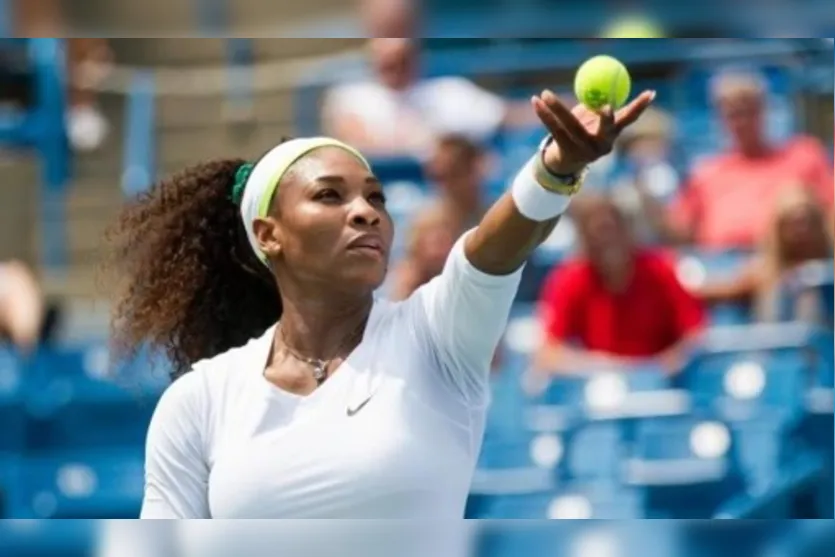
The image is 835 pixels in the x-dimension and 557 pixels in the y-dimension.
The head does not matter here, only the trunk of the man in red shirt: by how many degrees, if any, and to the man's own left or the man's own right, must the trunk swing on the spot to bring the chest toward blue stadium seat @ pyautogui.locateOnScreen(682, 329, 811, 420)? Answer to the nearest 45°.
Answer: approximately 45° to the man's own left

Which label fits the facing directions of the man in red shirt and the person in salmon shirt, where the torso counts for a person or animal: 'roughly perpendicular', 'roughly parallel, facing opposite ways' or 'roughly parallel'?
roughly parallel

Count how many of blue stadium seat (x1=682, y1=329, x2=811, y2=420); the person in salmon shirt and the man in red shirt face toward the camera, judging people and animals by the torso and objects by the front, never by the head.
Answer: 3

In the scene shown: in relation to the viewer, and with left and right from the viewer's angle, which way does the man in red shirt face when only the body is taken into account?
facing the viewer

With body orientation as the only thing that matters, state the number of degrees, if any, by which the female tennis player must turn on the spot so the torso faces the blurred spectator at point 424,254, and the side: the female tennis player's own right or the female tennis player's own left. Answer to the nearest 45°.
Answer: approximately 135° to the female tennis player's own left

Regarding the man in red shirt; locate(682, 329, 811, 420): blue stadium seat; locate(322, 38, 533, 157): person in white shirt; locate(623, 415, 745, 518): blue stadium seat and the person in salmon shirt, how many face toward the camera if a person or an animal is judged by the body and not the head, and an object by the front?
5

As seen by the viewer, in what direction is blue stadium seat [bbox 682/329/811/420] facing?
toward the camera

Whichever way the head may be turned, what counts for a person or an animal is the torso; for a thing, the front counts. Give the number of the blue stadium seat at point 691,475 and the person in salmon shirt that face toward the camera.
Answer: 2

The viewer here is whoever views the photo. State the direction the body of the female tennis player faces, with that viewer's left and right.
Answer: facing the viewer and to the right of the viewer

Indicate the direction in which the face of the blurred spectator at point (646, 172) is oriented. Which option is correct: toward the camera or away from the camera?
toward the camera

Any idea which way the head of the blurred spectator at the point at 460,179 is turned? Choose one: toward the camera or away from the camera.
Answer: toward the camera

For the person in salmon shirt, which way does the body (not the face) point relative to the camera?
toward the camera

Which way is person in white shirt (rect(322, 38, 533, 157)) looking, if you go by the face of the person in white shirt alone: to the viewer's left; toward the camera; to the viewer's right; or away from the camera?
toward the camera

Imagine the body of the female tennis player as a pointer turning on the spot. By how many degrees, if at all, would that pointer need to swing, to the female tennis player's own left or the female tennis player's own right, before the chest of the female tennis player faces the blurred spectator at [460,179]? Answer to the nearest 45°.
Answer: approximately 135° to the female tennis player's own left
